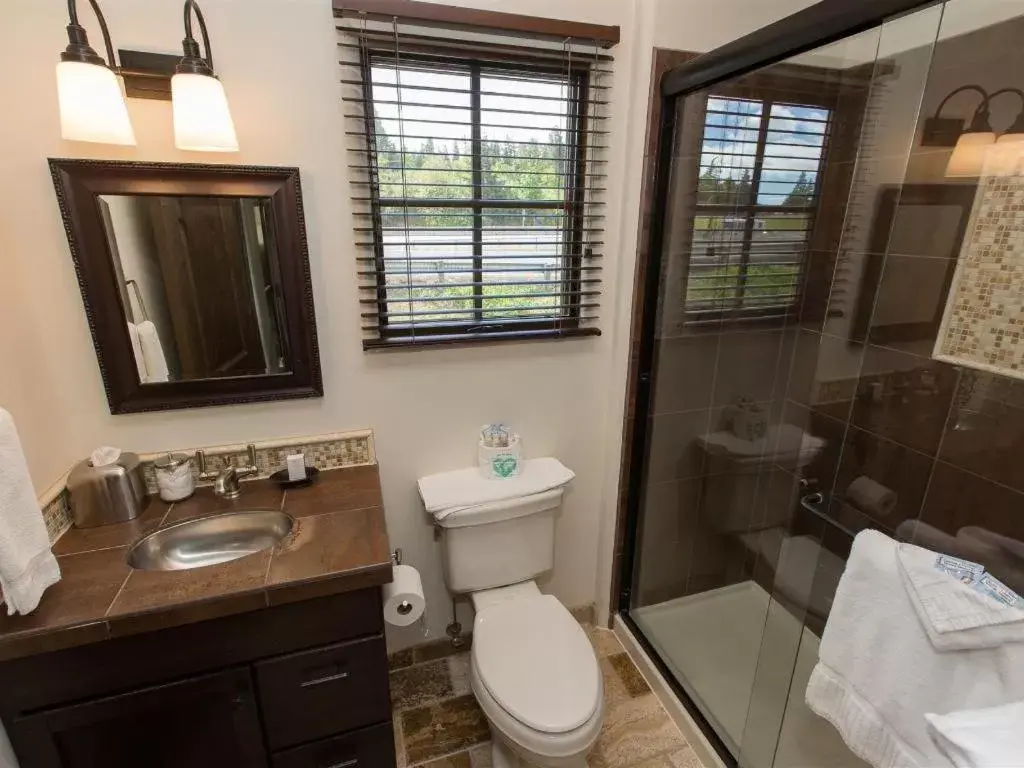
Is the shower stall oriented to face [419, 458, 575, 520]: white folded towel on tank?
yes

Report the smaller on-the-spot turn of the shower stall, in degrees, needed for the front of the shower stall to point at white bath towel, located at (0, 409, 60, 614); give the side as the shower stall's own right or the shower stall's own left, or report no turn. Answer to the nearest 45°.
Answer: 0° — it already faces it

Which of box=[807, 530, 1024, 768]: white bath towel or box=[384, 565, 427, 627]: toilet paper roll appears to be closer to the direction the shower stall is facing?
the toilet paper roll

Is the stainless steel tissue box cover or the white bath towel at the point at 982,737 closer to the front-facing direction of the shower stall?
the stainless steel tissue box cover

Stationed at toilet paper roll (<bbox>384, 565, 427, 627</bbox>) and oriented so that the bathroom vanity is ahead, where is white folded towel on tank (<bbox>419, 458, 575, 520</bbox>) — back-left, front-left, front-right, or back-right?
back-right

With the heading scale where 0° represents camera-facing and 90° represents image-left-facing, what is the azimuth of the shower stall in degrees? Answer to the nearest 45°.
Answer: approximately 45°

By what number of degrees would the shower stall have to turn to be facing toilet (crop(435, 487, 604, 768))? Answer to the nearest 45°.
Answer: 0° — it already faces it
